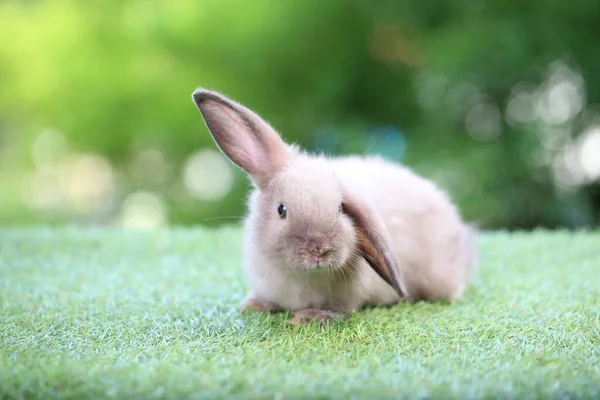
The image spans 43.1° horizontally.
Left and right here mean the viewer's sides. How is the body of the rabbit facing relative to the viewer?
facing the viewer and to the left of the viewer
